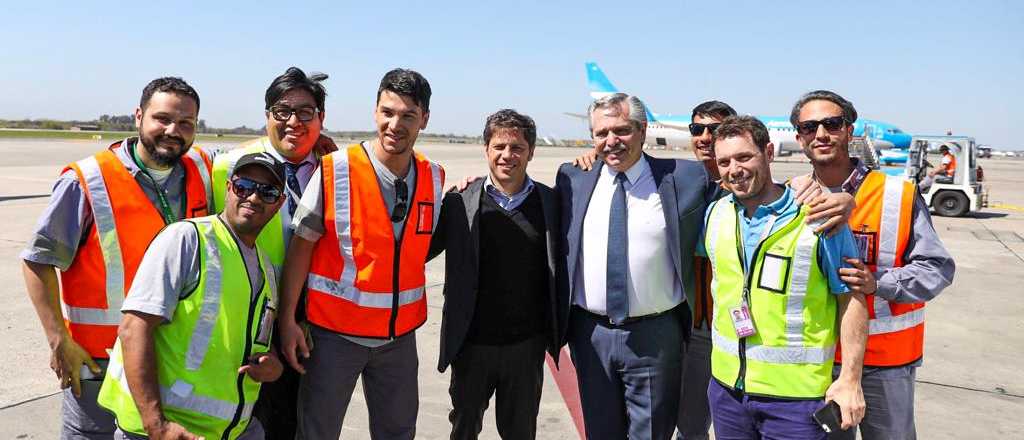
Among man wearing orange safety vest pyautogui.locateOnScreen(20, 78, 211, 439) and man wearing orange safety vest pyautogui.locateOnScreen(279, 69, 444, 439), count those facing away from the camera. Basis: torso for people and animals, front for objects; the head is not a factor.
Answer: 0

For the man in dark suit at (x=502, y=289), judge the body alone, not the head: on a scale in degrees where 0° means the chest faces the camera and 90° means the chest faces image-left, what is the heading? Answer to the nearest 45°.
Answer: approximately 0°

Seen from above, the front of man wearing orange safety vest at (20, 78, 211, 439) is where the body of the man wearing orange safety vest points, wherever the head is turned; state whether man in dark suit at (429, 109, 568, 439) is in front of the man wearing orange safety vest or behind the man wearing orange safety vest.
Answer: in front

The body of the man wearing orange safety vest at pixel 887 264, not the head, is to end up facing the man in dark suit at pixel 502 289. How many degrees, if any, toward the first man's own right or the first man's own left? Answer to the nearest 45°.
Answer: approximately 45° to the first man's own right

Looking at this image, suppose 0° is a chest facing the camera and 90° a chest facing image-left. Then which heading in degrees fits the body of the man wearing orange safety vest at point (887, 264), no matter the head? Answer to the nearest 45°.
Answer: approximately 45°

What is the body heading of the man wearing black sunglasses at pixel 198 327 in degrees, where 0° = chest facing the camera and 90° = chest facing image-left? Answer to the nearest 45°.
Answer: approximately 315°

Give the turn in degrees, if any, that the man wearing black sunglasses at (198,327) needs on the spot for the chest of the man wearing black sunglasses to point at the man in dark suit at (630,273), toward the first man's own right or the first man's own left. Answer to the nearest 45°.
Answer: approximately 45° to the first man's own left

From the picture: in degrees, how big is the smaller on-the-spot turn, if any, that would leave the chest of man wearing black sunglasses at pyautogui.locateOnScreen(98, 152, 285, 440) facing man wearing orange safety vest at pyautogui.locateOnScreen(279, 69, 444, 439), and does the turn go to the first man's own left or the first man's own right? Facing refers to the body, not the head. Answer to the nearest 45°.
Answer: approximately 90° to the first man's own left

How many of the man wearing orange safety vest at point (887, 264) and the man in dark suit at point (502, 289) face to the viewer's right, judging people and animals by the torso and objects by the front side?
0
